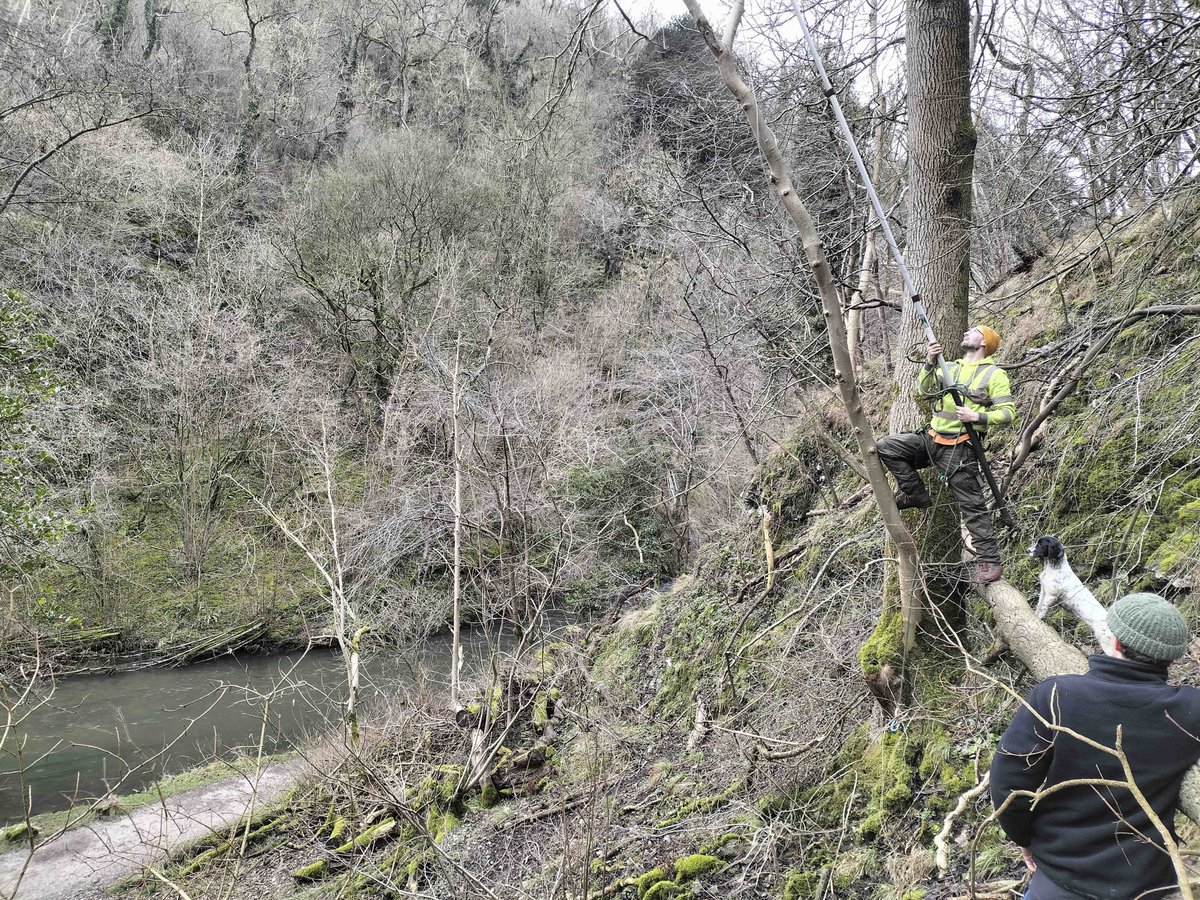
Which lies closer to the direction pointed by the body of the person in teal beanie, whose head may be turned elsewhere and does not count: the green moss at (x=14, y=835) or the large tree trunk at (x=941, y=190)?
the large tree trunk

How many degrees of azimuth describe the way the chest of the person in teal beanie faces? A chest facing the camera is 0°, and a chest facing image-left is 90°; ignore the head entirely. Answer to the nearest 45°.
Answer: approximately 180°

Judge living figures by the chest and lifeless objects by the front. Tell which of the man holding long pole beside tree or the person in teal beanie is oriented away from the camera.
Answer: the person in teal beanie

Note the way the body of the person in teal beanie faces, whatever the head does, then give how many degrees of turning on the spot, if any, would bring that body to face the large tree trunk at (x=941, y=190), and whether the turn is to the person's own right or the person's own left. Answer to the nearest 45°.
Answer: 0° — they already face it

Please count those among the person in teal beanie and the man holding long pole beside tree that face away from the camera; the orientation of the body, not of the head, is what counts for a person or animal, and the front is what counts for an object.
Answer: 1

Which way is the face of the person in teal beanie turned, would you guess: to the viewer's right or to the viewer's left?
to the viewer's left

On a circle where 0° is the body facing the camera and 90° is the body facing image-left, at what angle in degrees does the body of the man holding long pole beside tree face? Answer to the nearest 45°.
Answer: approximately 45°

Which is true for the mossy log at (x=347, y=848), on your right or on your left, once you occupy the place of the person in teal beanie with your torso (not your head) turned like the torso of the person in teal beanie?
on your left

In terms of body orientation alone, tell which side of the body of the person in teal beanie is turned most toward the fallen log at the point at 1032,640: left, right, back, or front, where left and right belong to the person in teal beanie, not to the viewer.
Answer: front
